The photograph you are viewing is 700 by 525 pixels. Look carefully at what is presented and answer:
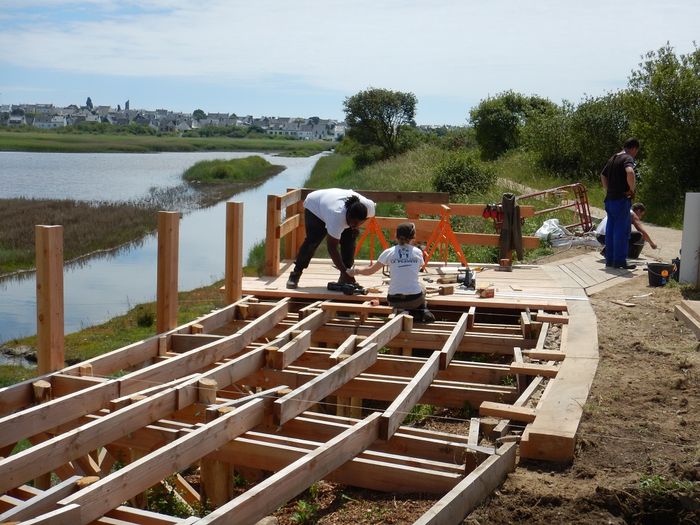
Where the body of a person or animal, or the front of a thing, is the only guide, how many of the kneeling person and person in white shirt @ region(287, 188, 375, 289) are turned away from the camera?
1

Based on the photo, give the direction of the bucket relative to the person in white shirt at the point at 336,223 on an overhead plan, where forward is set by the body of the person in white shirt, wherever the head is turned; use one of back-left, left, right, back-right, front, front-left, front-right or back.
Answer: front-left

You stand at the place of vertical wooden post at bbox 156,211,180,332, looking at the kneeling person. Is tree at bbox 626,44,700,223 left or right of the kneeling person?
left

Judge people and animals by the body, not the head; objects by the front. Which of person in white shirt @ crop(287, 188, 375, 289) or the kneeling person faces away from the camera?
the kneeling person

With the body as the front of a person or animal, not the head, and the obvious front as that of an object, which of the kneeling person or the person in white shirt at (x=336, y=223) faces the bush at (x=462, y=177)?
the kneeling person

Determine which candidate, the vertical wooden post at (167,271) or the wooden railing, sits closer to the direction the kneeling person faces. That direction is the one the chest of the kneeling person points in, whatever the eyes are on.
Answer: the wooden railing

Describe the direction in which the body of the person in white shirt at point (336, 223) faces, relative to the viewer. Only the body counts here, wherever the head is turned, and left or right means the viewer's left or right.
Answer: facing the viewer and to the right of the viewer

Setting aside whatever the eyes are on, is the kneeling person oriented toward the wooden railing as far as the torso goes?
yes

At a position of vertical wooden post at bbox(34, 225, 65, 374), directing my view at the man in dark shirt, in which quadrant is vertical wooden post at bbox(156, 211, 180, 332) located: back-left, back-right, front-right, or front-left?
front-left

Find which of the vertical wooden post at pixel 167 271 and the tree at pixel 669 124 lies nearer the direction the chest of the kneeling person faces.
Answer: the tree

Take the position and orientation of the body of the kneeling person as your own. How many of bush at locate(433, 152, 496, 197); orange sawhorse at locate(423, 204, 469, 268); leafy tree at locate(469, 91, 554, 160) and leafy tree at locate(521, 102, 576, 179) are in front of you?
4

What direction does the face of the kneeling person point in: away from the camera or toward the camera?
away from the camera

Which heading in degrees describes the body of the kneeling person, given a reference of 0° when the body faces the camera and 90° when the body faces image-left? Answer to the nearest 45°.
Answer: approximately 180°
